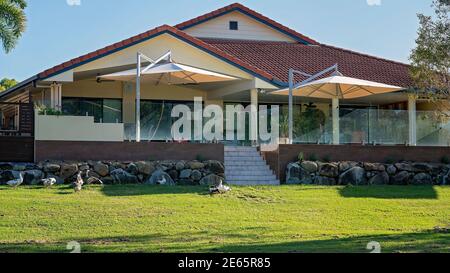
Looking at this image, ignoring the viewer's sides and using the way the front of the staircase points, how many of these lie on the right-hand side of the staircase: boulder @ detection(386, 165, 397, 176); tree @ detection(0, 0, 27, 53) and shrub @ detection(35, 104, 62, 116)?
2

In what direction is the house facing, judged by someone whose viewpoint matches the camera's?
facing the viewer

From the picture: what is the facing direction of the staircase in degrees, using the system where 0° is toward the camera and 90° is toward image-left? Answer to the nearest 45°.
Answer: approximately 0°
